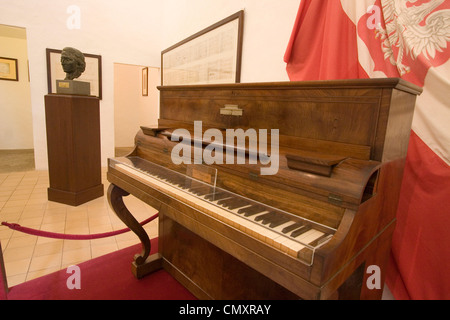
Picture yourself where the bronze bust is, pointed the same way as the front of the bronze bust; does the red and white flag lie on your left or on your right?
on your left

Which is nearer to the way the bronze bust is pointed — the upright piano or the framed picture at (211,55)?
the upright piano

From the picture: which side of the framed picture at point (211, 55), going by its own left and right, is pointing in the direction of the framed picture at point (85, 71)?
right

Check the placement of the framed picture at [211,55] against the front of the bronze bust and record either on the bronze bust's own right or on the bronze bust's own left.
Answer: on the bronze bust's own left

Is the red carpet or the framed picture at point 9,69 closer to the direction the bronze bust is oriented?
the red carpet

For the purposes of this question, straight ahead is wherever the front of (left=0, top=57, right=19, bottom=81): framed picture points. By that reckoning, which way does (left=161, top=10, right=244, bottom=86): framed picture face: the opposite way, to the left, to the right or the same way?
to the right

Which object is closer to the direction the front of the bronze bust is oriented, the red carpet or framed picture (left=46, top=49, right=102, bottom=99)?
the red carpet

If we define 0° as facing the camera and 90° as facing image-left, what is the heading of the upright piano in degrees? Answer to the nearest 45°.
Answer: approximately 45°
